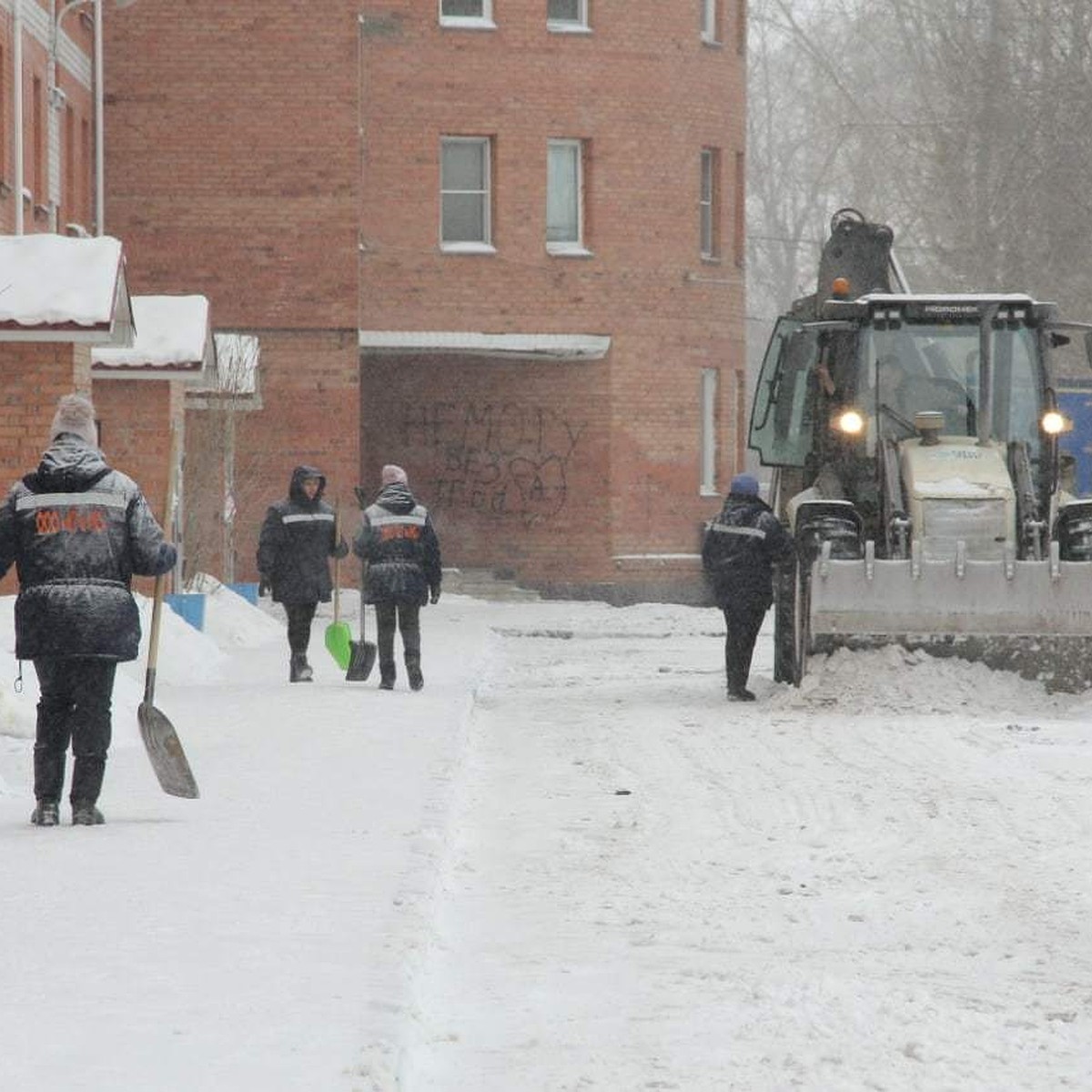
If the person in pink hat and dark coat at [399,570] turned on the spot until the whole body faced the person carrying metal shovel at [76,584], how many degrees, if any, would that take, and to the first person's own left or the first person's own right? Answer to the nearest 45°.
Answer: approximately 180°

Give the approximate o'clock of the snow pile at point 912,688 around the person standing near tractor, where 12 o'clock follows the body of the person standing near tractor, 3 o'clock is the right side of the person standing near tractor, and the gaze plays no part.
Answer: The snow pile is roughly at 3 o'clock from the person standing near tractor.

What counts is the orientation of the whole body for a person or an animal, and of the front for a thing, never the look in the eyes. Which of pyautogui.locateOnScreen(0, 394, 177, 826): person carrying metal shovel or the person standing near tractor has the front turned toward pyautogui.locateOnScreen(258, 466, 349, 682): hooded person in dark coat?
the person carrying metal shovel

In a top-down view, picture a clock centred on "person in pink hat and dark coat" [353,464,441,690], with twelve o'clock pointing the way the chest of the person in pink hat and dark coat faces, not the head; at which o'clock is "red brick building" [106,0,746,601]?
The red brick building is roughly at 12 o'clock from the person in pink hat and dark coat.

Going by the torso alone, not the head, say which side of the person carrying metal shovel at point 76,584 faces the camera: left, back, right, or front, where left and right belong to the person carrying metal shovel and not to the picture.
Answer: back

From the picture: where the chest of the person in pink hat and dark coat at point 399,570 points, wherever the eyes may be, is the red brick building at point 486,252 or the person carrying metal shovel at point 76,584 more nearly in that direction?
the red brick building

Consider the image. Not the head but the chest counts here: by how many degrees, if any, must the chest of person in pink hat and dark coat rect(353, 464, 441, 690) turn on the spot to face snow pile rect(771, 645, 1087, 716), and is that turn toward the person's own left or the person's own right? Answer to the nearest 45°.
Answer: approximately 90° to the person's own right

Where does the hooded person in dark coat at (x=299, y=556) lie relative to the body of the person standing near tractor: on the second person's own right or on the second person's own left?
on the second person's own left

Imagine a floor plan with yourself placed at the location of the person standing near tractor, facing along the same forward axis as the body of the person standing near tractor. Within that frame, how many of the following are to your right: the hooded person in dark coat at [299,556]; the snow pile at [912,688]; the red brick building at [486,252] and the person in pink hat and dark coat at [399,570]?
1

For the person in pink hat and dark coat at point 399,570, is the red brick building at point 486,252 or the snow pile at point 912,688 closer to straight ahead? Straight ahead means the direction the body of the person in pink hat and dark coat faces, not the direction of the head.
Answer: the red brick building

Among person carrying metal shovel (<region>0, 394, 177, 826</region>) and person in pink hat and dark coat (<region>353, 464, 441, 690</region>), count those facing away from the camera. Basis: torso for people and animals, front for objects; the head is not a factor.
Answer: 2

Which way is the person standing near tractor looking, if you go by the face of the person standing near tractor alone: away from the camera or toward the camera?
away from the camera

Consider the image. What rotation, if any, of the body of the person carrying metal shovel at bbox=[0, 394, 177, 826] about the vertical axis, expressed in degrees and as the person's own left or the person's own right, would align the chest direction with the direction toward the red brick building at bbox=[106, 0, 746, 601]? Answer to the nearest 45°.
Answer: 0° — they already face it

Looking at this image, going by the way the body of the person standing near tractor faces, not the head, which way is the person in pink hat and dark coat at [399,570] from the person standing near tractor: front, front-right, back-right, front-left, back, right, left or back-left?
back-left

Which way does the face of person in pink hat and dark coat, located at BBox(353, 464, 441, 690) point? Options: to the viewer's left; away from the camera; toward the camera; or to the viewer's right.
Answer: away from the camera

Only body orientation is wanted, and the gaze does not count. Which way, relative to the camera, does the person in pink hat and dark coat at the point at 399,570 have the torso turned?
away from the camera

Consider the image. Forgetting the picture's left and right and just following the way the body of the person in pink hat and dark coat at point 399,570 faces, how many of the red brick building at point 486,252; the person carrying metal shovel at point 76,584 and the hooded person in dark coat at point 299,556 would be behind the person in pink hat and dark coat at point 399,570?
1

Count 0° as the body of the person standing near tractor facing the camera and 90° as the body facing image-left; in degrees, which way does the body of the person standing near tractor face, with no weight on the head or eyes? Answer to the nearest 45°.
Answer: approximately 225°
